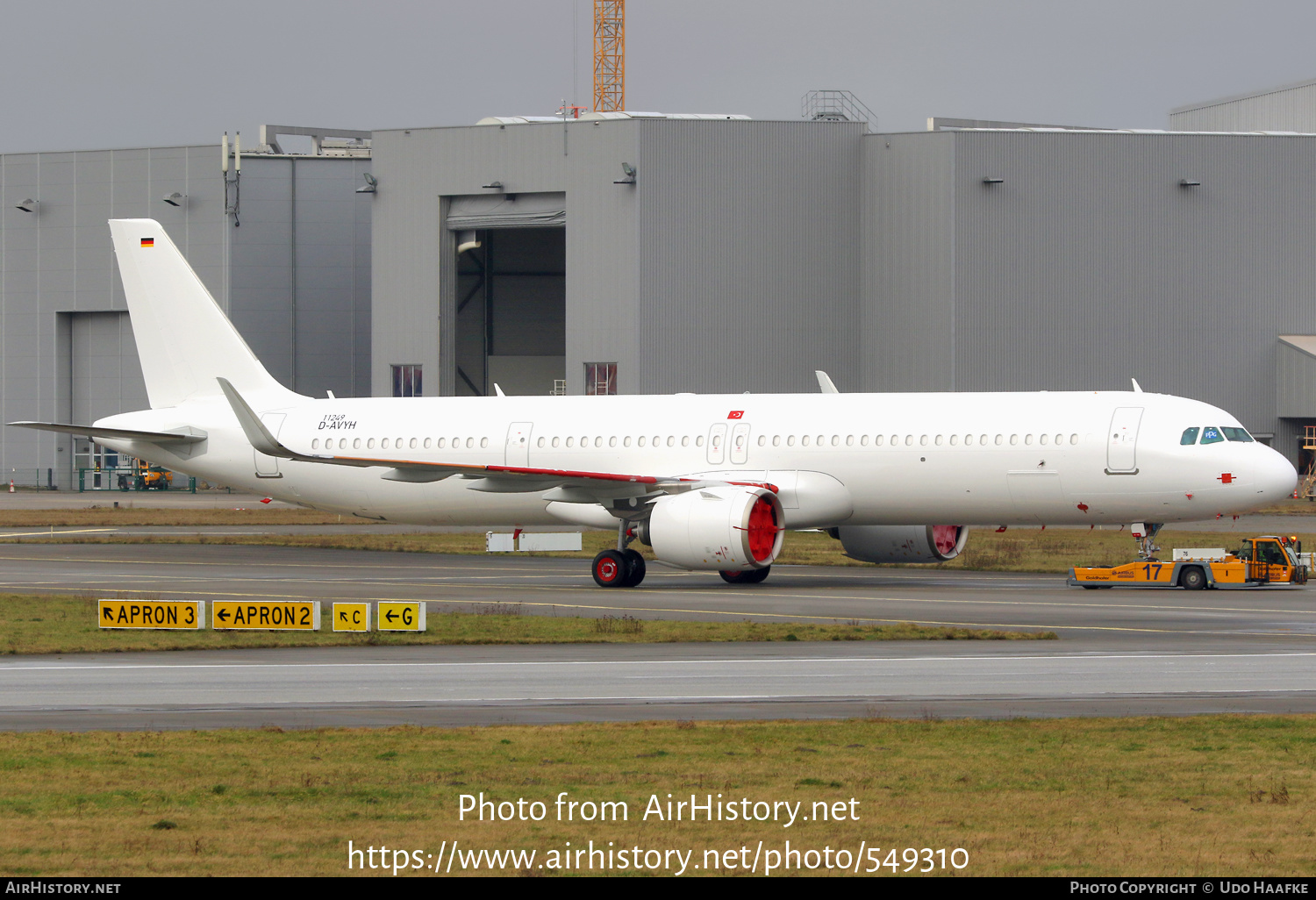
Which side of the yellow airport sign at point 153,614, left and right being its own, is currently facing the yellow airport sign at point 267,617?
left

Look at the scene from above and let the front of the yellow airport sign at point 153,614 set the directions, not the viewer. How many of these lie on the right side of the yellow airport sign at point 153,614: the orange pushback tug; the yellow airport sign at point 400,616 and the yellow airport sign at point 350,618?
0

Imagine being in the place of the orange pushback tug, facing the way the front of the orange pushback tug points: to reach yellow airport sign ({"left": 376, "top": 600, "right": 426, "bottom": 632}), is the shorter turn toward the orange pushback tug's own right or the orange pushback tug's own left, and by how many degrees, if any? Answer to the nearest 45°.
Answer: approximately 135° to the orange pushback tug's own right

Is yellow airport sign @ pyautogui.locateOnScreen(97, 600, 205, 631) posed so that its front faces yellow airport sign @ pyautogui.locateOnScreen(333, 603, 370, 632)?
no

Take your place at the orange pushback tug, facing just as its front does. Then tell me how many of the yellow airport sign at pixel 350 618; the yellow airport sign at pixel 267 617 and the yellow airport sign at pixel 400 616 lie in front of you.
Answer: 0

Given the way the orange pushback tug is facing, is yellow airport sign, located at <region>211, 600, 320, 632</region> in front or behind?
behind

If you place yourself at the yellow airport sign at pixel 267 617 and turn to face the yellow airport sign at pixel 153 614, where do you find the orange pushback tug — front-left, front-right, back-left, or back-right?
back-right

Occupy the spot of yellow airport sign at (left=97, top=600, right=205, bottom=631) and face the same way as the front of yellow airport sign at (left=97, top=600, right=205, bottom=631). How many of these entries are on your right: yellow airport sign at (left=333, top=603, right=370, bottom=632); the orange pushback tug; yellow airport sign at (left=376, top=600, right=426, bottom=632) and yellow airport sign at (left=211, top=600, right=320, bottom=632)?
0

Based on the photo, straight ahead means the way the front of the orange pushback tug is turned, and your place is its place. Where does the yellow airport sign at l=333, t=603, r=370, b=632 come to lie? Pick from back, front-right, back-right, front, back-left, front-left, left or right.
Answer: back-right

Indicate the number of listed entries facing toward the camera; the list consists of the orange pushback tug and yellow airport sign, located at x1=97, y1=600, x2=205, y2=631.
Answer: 1

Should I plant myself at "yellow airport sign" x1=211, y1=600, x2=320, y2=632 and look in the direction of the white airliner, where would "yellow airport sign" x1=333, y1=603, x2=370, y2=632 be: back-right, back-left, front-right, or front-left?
front-right

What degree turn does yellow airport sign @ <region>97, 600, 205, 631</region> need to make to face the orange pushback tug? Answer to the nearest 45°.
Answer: approximately 90° to its left

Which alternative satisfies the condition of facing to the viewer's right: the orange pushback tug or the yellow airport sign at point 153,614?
the orange pushback tug

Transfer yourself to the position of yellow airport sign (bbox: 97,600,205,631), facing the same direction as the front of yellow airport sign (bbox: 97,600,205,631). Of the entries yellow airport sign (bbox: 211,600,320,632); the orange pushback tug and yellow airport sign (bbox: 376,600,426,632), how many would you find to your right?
0

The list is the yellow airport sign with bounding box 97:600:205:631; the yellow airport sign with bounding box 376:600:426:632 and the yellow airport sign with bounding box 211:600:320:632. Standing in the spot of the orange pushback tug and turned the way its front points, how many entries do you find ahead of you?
0

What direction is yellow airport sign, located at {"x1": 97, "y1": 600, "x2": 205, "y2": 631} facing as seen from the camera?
toward the camera

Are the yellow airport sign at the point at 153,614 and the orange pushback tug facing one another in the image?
no

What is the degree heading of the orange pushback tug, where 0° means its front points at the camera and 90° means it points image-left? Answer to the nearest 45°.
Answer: approximately 270°
